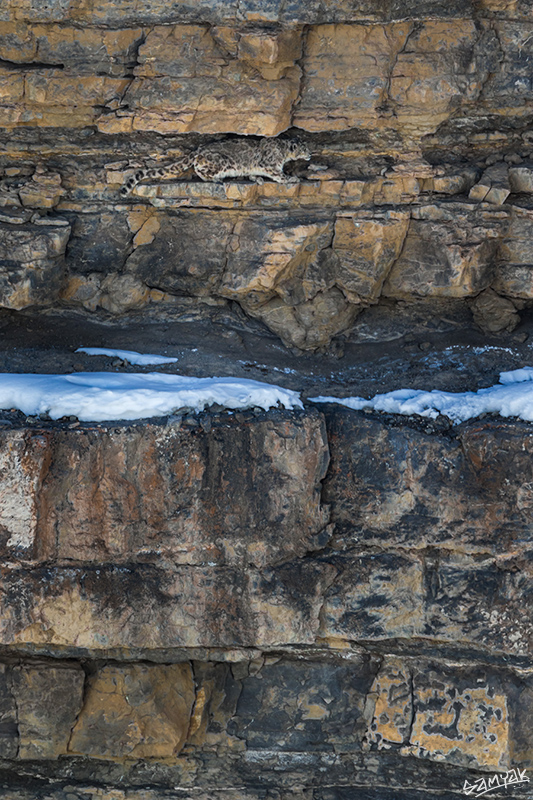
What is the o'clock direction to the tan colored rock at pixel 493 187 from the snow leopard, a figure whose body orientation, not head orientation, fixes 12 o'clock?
The tan colored rock is roughly at 12 o'clock from the snow leopard.

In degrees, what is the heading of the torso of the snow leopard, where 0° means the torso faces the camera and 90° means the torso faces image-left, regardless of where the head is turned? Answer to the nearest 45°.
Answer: approximately 270°

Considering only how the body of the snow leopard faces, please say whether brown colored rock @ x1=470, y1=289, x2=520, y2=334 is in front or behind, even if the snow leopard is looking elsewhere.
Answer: in front
